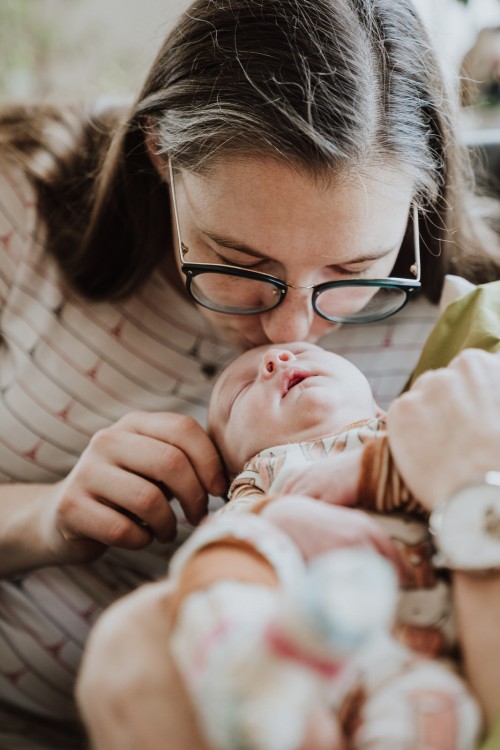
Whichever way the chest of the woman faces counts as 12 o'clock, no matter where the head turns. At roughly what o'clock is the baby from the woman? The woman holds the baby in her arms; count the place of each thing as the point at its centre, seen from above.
The baby is roughly at 12 o'clock from the woman.

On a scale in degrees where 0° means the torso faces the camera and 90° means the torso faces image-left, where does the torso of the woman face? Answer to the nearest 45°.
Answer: approximately 0°
